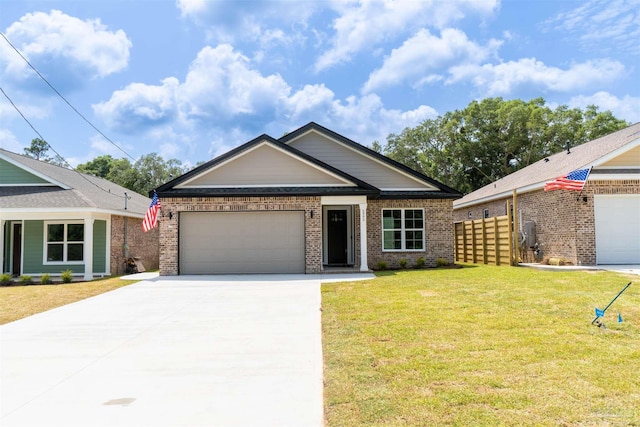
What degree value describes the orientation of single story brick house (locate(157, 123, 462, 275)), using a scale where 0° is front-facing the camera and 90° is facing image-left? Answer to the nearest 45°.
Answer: approximately 0°

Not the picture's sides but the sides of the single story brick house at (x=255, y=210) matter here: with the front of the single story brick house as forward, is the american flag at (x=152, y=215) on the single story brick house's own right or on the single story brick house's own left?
on the single story brick house's own right

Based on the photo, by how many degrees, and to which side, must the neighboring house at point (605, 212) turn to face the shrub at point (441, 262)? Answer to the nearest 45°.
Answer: approximately 90° to its right

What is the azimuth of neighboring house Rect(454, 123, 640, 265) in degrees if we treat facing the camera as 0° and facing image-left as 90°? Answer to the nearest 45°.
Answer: approximately 0°

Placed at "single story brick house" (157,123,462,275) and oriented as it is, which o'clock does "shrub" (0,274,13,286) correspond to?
The shrub is roughly at 3 o'clock from the single story brick house.

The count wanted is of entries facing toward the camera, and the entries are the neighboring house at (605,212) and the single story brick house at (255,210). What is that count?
2

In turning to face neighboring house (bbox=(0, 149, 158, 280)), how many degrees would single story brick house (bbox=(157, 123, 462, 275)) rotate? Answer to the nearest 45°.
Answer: approximately 90° to its right

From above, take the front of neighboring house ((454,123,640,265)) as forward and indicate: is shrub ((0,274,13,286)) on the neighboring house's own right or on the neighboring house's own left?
on the neighboring house's own right
